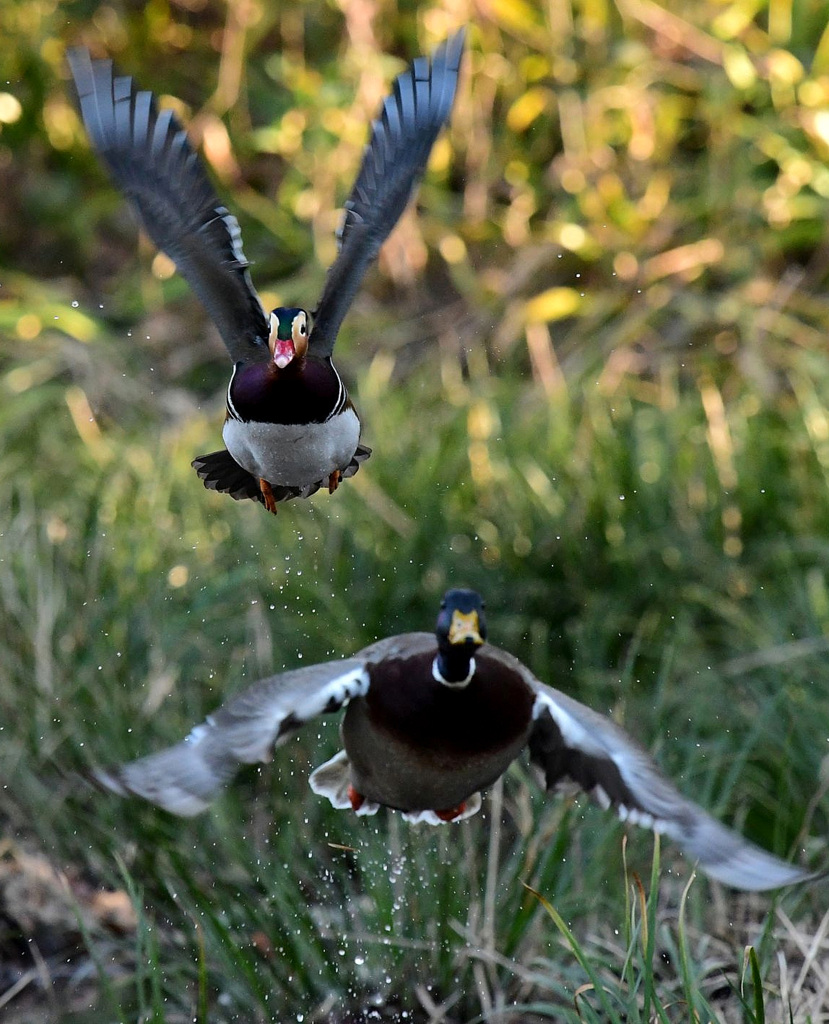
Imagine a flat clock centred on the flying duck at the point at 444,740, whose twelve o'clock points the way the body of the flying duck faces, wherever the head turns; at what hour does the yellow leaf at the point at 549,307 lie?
The yellow leaf is roughly at 6 o'clock from the flying duck.

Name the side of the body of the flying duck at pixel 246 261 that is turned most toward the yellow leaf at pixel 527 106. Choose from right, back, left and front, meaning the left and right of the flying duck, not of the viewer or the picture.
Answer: back

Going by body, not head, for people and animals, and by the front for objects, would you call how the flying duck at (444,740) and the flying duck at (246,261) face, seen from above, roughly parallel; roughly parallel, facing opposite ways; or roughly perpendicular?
roughly parallel

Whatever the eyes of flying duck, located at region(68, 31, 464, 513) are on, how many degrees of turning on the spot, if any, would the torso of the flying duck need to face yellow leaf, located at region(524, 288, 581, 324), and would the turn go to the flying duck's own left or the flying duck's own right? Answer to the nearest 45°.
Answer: approximately 180°

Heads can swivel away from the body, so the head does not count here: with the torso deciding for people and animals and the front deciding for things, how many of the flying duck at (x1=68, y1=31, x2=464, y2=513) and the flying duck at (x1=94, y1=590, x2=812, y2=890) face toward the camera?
2

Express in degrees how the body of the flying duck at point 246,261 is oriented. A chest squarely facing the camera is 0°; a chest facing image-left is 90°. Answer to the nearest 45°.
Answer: approximately 0°

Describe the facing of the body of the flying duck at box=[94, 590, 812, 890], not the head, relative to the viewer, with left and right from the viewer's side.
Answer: facing the viewer

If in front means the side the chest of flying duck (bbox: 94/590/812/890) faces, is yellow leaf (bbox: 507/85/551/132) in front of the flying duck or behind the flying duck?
behind
